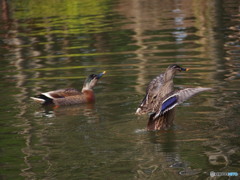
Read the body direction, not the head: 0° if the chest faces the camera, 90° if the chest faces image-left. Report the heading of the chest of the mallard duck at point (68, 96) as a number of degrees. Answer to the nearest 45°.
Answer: approximately 270°

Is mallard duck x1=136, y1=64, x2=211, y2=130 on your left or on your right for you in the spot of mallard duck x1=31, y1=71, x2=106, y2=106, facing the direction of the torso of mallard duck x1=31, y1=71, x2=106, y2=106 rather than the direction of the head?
on your right
